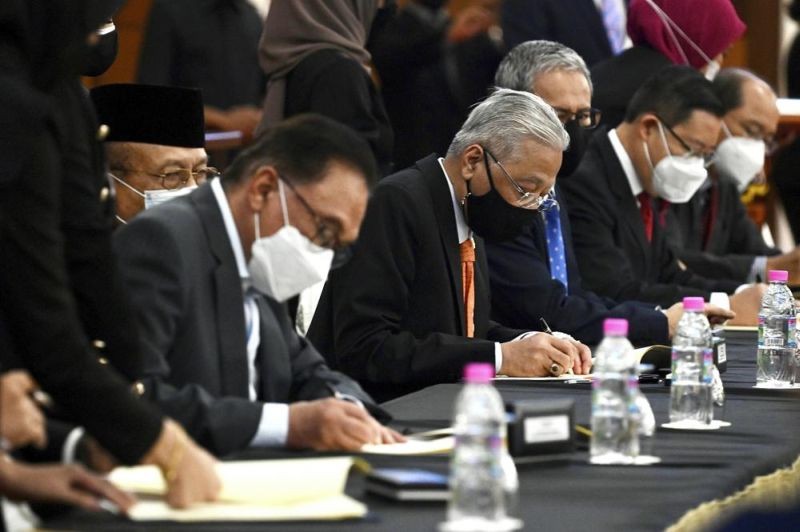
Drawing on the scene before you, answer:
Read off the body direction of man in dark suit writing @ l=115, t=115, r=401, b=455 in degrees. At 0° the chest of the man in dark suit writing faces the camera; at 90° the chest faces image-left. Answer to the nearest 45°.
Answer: approximately 315°

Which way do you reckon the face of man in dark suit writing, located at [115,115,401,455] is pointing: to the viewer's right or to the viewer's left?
to the viewer's right

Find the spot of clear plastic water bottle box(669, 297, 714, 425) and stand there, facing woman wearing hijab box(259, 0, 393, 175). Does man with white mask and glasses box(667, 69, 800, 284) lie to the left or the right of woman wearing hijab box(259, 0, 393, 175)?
right

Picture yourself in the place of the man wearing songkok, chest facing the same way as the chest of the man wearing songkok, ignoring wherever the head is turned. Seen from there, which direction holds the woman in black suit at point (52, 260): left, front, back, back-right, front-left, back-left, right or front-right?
front-right

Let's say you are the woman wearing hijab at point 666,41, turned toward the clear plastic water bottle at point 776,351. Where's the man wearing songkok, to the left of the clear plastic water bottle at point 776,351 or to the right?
right

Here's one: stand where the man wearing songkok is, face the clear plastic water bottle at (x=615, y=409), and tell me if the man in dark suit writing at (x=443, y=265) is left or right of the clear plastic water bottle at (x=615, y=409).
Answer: left

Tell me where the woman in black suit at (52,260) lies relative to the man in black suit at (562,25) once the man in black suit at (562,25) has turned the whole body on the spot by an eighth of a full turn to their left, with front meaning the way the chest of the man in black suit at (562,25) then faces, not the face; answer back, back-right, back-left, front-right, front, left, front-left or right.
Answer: right

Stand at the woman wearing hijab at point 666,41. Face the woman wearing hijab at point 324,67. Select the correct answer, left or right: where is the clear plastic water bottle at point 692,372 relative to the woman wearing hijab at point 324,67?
left

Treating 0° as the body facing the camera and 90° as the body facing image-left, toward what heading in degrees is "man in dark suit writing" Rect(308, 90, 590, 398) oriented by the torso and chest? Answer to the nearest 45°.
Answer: approximately 315°

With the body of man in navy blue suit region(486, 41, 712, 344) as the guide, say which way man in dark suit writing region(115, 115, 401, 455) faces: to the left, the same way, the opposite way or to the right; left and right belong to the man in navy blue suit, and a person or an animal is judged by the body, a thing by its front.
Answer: the same way

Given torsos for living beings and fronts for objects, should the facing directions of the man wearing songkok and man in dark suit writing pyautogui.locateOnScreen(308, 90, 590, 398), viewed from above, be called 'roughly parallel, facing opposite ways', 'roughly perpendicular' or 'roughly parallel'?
roughly parallel

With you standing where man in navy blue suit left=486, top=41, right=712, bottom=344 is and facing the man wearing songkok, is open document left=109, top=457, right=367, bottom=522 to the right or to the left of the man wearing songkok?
left

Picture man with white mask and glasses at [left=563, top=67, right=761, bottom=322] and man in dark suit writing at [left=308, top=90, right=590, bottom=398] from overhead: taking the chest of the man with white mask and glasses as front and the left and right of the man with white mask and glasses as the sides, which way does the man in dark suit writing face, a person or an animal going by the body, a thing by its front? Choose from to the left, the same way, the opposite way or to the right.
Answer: the same way

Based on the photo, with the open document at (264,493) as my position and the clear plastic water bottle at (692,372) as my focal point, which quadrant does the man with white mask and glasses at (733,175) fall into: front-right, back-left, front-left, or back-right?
front-left
